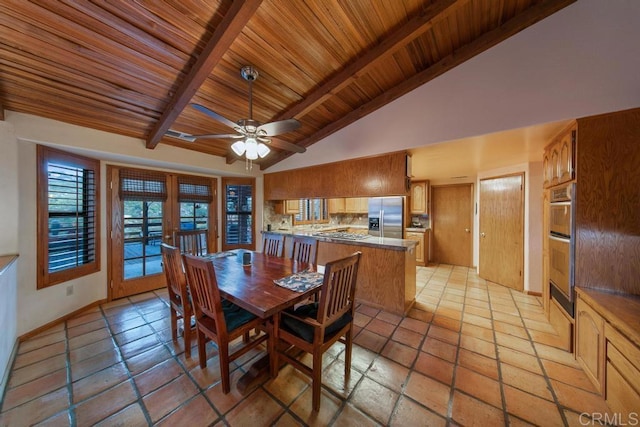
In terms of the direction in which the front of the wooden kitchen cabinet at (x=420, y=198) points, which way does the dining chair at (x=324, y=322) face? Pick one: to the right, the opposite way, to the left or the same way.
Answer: to the right

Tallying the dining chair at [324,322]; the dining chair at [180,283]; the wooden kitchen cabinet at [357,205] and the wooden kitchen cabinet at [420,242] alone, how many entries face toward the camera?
2

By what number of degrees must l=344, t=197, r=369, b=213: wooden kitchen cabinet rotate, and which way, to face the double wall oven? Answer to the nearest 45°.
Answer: approximately 45° to its left

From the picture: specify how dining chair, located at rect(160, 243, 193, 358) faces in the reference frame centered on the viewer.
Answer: facing away from the viewer and to the right of the viewer

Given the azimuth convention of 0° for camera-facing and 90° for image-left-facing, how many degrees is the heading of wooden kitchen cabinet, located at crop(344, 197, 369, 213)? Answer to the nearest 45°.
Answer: approximately 0°

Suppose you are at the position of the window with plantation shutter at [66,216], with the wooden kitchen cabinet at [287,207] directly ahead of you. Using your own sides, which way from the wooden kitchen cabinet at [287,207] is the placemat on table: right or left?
right

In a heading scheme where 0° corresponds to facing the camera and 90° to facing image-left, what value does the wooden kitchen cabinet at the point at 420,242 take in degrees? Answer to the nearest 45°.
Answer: approximately 0°

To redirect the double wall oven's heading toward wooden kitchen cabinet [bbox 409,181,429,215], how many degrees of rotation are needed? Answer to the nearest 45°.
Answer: approximately 90° to its right

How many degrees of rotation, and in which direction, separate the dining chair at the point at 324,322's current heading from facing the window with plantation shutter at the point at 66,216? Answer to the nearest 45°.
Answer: approximately 45° to its left

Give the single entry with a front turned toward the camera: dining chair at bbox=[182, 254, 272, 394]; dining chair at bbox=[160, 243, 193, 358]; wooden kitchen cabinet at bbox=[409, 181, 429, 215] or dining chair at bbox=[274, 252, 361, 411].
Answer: the wooden kitchen cabinet

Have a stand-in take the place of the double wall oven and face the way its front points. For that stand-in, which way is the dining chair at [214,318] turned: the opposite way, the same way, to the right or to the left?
to the right
